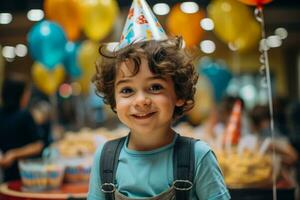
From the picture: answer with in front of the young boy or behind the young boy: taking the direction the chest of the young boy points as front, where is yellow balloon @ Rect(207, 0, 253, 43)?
behind

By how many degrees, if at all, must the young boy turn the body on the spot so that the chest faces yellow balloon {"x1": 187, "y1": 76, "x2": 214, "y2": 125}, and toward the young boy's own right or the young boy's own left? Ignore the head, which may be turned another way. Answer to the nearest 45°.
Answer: approximately 180°

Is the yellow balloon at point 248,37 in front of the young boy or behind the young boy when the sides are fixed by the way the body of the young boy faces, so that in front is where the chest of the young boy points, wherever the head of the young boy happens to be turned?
behind

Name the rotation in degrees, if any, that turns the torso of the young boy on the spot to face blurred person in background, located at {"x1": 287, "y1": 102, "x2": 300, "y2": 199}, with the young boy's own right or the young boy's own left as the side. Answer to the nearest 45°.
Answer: approximately 135° to the young boy's own left
